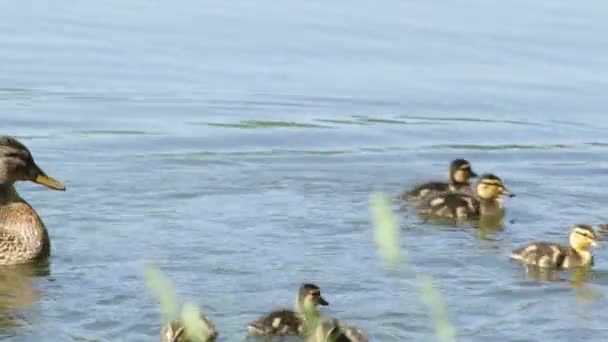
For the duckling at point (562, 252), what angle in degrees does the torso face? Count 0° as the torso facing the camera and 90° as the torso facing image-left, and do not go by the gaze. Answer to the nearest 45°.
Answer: approximately 270°

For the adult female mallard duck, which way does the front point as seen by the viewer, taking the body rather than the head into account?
to the viewer's right

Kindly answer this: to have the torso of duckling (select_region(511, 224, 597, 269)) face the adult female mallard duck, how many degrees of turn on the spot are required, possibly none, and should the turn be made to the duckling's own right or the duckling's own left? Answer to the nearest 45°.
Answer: approximately 180°

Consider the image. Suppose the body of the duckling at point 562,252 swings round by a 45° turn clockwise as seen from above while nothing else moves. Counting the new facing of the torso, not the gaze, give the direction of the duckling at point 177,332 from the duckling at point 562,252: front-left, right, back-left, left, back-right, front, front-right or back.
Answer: right

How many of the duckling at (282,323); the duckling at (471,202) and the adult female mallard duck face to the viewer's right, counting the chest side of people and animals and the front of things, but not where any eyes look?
3

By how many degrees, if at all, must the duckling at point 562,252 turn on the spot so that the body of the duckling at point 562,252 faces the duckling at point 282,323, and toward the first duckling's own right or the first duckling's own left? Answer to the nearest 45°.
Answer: approximately 135° to the first duckling's own right

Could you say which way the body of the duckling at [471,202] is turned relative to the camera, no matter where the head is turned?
to the viewer's right

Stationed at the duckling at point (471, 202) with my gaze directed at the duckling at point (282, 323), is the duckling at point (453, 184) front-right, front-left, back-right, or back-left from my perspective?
back-right
